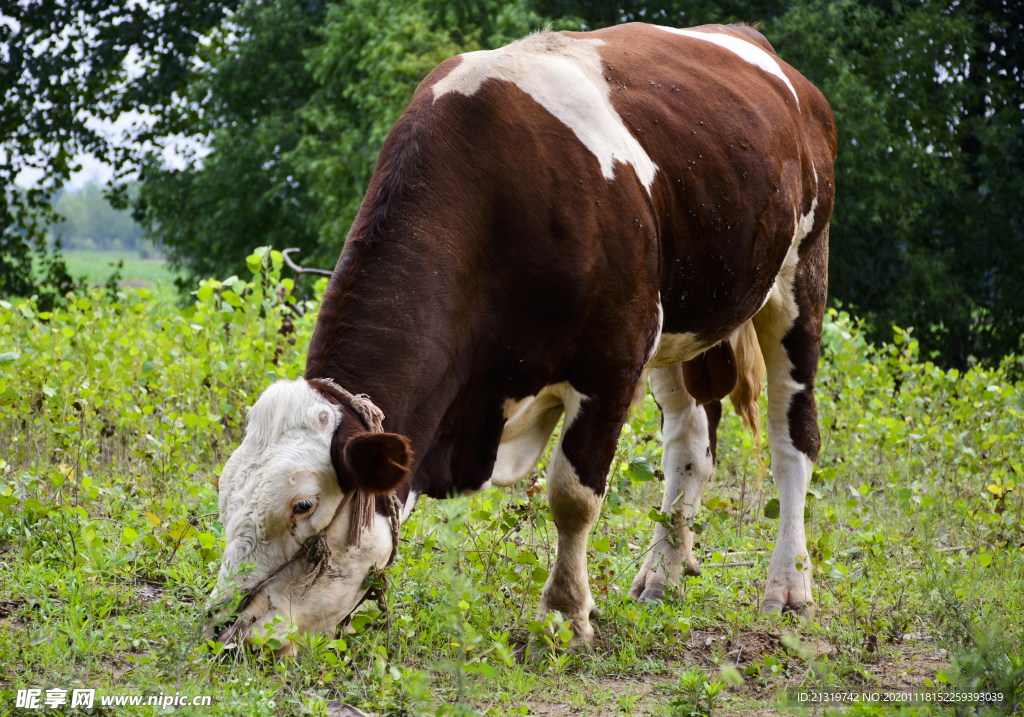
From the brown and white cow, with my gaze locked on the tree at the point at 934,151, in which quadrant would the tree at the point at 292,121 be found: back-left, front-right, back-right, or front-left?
front-left

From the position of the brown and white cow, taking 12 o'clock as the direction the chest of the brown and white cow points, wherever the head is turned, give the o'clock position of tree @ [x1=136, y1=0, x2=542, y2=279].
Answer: The tree is roughly at 4 o'clock from the brown and white cow.

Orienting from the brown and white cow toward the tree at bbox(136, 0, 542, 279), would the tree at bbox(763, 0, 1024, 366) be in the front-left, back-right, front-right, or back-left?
front-right

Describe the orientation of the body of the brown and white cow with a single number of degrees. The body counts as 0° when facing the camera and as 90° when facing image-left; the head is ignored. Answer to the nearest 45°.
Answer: approximately 45°

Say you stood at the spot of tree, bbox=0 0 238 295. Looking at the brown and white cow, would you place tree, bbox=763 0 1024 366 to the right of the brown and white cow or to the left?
left

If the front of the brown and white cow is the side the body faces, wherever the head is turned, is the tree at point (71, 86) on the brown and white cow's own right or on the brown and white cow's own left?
on the brown and white cow's own right

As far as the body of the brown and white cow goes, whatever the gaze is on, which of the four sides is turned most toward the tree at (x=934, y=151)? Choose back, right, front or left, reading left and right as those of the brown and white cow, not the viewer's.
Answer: back
